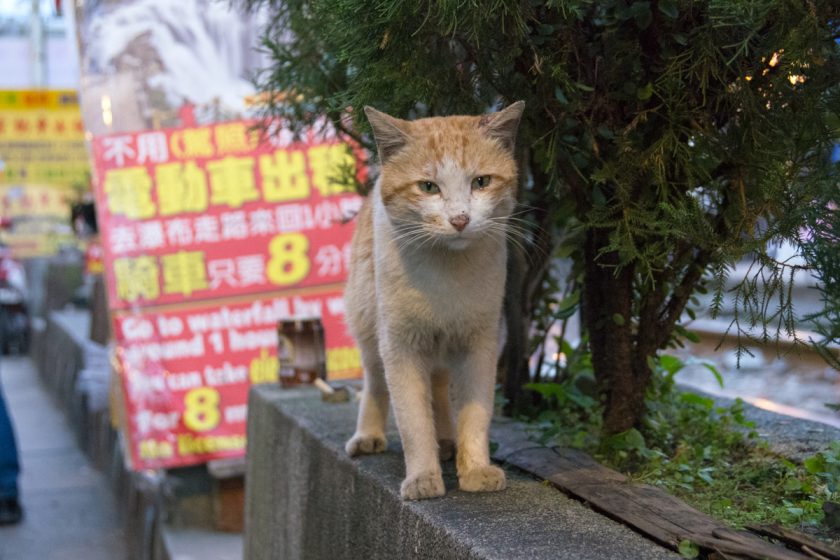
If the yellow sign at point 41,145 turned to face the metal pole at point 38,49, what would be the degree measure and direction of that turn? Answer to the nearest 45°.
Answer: approximately 180°

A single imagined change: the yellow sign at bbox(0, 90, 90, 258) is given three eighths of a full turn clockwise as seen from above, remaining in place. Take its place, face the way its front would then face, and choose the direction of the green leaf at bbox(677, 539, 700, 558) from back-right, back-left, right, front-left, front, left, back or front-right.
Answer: back-left

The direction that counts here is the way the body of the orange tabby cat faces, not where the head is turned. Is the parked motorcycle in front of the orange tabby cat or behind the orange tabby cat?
behind

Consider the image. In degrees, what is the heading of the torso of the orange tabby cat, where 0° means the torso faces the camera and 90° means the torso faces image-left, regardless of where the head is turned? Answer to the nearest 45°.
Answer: approximately 0°

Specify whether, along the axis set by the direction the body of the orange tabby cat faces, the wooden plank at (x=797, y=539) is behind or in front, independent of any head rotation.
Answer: in front

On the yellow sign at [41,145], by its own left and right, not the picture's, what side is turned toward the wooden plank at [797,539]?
front

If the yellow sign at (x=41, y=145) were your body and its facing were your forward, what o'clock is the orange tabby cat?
The orange tabby cat is roughly at 12 o'clock from the yellow sign.

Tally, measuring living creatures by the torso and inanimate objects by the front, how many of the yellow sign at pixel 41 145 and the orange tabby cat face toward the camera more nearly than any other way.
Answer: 2

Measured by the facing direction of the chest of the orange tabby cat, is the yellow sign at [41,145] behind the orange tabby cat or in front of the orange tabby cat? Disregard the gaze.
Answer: behind

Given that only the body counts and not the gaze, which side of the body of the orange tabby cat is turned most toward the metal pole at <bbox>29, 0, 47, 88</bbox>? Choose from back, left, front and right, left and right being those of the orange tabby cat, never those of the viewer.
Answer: back

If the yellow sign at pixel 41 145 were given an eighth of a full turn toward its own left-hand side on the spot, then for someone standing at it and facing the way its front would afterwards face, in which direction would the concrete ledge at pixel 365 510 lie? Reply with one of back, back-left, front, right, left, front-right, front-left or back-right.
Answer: front-right
